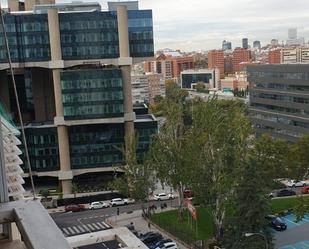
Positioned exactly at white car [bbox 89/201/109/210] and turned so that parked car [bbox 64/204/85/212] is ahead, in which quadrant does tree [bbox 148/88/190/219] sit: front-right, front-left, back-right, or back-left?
back-left

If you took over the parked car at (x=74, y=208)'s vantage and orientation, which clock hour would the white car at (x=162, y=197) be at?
The white car is roughly at 6 o'clock from the parked car.

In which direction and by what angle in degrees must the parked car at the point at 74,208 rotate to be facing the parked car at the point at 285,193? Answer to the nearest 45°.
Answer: approximately 180°

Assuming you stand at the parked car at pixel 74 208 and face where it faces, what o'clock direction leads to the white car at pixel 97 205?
The white car is roughly at 6 o'clock from the parked car.

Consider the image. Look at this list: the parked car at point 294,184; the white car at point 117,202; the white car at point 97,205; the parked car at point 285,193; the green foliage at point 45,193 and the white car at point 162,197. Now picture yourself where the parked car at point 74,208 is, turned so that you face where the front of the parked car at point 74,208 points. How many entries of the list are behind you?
5

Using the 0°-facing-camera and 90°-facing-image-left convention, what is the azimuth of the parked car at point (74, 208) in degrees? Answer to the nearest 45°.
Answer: approximately 90°

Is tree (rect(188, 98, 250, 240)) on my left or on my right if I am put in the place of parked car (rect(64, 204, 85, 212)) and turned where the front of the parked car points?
on my left
